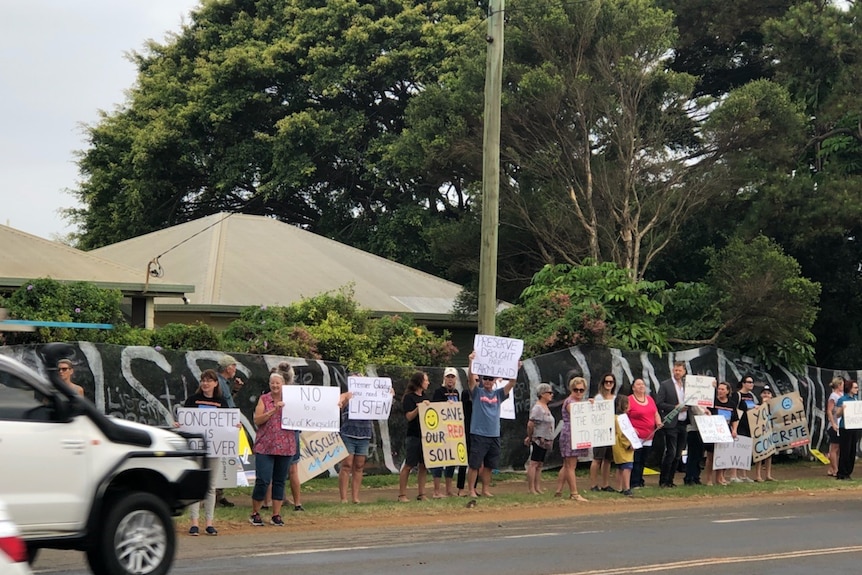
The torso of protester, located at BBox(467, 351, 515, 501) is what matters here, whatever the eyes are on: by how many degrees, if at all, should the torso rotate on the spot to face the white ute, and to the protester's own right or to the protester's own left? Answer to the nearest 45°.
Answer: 0° — they already face it

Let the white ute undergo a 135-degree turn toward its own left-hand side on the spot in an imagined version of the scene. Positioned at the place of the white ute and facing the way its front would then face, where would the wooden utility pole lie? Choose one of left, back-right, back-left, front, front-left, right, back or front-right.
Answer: right

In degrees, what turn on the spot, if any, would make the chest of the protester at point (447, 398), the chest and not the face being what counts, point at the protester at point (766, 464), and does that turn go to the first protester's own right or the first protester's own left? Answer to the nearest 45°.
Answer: approximately 135° to the first protester's own left

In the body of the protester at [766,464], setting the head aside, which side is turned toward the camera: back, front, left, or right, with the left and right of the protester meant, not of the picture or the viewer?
front

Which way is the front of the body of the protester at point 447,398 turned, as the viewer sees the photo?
toward the camera

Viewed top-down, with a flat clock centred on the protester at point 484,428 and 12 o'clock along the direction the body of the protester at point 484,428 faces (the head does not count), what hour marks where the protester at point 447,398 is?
the protester at point 447,398 is roughly at 4 o'clock from the protester at point 484,428.

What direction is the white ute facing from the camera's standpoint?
to the viewer's right

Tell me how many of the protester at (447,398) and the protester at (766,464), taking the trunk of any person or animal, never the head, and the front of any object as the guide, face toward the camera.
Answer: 2

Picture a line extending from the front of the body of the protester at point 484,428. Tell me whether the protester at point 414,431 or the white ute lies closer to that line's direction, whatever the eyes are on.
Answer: the white ute
